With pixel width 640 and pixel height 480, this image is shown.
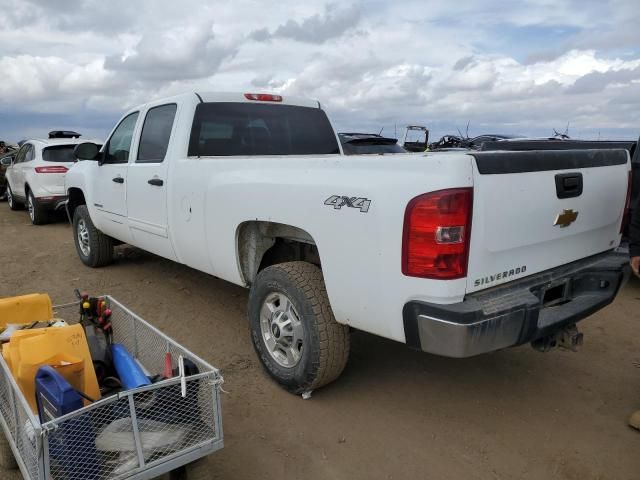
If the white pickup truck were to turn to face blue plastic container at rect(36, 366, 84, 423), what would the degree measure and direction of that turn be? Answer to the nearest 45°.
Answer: approximately 90° to its left

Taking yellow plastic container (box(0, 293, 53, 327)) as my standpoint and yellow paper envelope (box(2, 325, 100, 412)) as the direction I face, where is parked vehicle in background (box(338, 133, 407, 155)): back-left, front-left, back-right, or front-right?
back-left

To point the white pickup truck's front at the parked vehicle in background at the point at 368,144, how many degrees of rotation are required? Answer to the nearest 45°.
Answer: approximately 45° to its right

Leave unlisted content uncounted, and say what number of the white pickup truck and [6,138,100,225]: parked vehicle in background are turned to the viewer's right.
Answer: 0

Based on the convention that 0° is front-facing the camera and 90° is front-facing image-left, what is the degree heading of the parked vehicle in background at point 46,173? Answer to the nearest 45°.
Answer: approximately 135°

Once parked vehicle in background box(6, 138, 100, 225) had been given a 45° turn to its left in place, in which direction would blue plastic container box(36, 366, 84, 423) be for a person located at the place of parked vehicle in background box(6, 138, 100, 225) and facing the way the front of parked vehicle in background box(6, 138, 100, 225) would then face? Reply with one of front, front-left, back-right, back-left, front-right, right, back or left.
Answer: left

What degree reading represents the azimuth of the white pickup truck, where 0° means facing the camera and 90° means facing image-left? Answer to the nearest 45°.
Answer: approximately 135°

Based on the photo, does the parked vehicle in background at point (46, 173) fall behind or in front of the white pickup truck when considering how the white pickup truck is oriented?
in front
